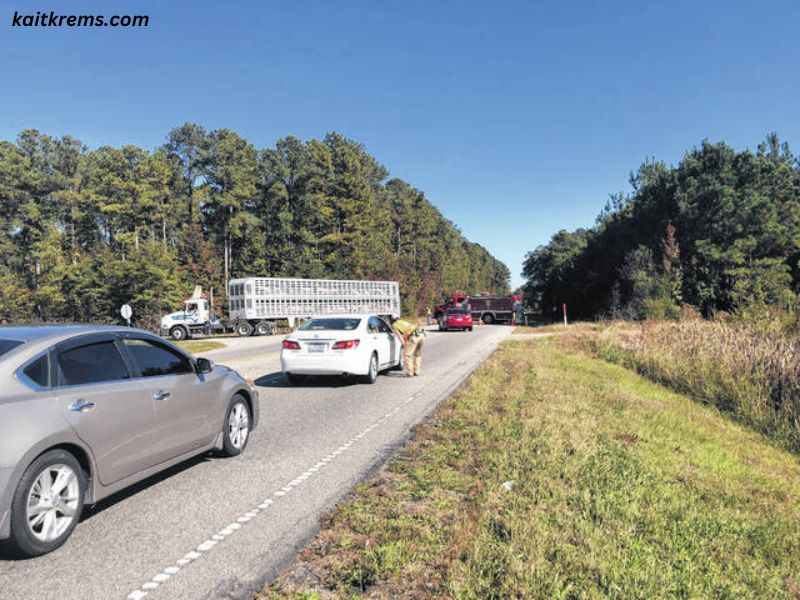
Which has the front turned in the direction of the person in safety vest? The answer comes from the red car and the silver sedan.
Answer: the silver sedan

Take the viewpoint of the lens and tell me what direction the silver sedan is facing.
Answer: facing away from the viewer and to the right of the viewer

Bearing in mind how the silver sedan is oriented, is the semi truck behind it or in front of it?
in front

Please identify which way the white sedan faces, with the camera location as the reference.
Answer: facing away from the viewer and to the right of the viewer

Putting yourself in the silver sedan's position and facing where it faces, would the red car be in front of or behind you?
in front

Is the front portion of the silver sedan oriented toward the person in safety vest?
yes

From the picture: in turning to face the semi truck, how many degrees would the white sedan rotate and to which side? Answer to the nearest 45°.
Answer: approximately 45° to its left

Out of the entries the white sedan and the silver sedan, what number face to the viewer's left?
0
